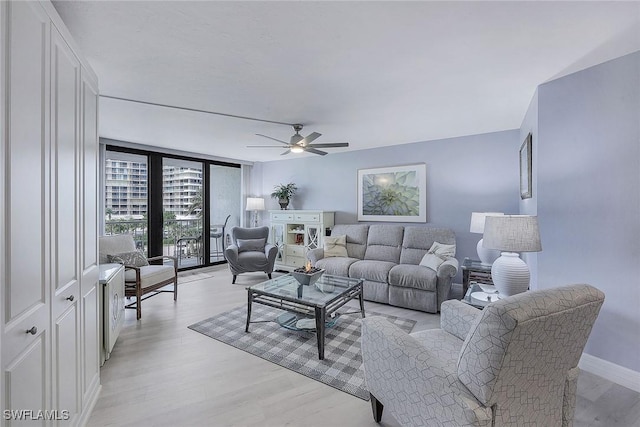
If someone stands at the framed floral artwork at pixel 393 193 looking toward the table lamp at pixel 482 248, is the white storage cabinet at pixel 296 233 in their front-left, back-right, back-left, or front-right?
back-right

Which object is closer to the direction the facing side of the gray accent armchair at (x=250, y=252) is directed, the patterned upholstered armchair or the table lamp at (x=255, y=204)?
the patterned upholstered armchair

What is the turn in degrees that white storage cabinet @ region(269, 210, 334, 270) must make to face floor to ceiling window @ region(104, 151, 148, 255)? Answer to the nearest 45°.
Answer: approximately 45° to its right

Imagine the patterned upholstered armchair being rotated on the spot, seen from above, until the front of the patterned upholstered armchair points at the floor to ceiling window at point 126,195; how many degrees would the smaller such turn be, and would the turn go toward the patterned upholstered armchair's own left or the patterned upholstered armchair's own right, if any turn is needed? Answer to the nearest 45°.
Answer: approximately 45° to the patterned upholstered armchair's own left

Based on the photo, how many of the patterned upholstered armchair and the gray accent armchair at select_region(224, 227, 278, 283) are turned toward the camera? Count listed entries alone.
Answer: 1

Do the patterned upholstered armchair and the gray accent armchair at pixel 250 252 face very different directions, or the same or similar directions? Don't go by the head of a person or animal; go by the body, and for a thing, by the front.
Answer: very different directions

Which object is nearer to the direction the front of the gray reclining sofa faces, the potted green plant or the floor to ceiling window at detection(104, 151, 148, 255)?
the floor to ceiling window

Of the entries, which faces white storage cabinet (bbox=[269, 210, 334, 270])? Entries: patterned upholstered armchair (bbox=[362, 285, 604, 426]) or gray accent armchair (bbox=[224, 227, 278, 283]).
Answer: the patterned upholstered armchair

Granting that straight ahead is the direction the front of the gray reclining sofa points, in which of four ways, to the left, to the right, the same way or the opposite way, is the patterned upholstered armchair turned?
to the right

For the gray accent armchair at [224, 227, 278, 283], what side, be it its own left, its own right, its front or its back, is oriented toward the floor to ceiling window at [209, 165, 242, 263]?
back
